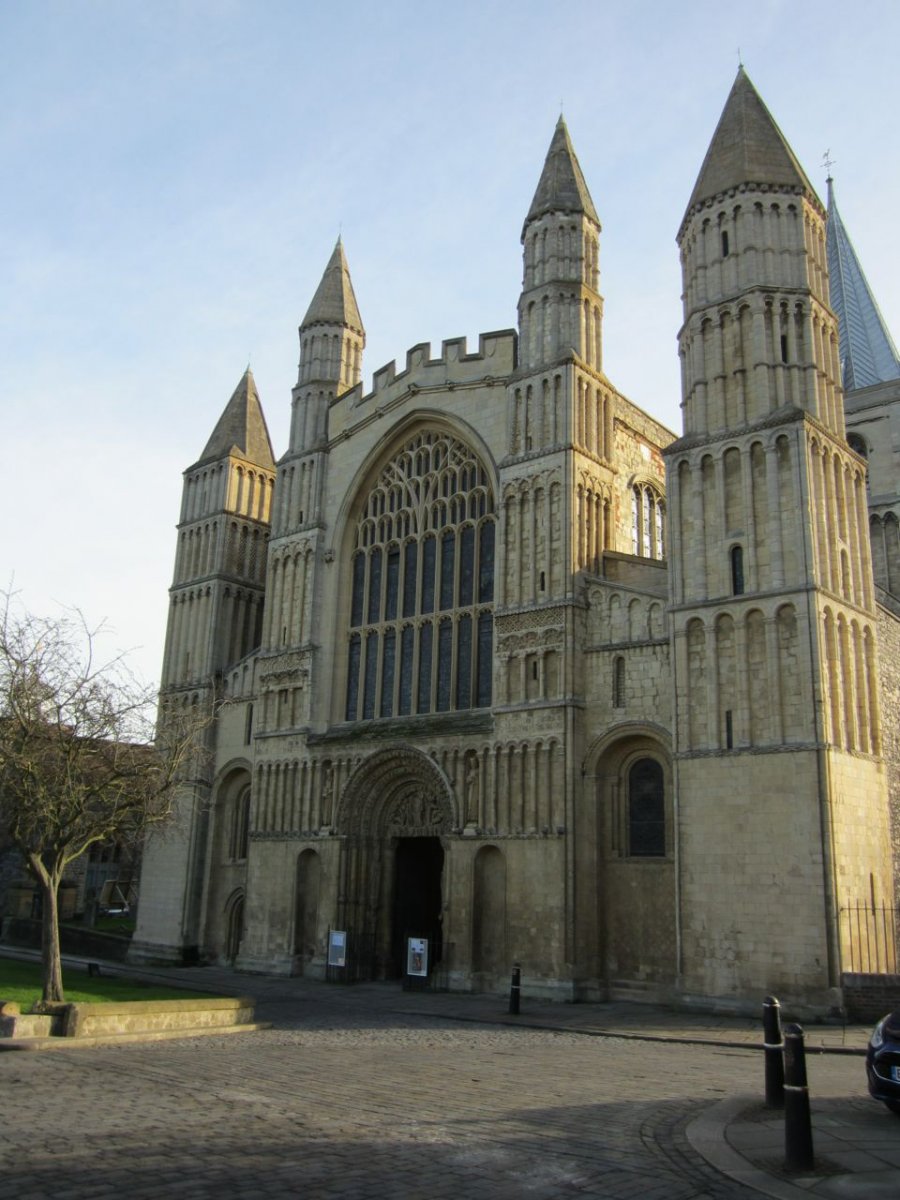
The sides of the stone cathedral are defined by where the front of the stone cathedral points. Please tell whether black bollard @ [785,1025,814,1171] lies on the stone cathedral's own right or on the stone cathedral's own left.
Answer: on the stone cathedral's own left

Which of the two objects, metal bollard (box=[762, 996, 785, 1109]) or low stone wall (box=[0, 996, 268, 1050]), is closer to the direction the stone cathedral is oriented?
the low stone wall

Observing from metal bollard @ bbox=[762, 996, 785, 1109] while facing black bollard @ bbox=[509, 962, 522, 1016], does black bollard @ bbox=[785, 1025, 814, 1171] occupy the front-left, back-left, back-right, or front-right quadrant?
back-left

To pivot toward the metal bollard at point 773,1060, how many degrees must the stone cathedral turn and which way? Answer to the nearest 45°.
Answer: approximately 45° to its left

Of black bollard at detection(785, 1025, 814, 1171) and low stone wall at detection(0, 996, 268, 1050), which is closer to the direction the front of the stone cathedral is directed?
the low stone wall

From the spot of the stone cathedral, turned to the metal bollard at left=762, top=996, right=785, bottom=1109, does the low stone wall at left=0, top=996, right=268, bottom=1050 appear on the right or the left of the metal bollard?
right

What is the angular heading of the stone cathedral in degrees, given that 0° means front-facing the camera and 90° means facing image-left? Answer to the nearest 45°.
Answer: approximately 45°
